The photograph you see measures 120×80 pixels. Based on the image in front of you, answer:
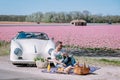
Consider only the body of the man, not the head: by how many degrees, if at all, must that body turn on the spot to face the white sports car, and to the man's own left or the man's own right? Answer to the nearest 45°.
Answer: approximately 180°

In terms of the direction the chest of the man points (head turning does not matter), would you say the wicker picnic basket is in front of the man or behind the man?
in front

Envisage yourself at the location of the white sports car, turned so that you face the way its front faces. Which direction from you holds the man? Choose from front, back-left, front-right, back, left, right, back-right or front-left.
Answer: front-left

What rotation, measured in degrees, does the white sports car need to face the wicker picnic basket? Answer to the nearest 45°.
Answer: approximately 45° to its left

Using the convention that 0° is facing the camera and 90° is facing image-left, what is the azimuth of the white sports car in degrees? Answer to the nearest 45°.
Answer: approximately 0°

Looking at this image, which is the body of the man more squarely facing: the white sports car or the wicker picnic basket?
the wicker picnic basket
